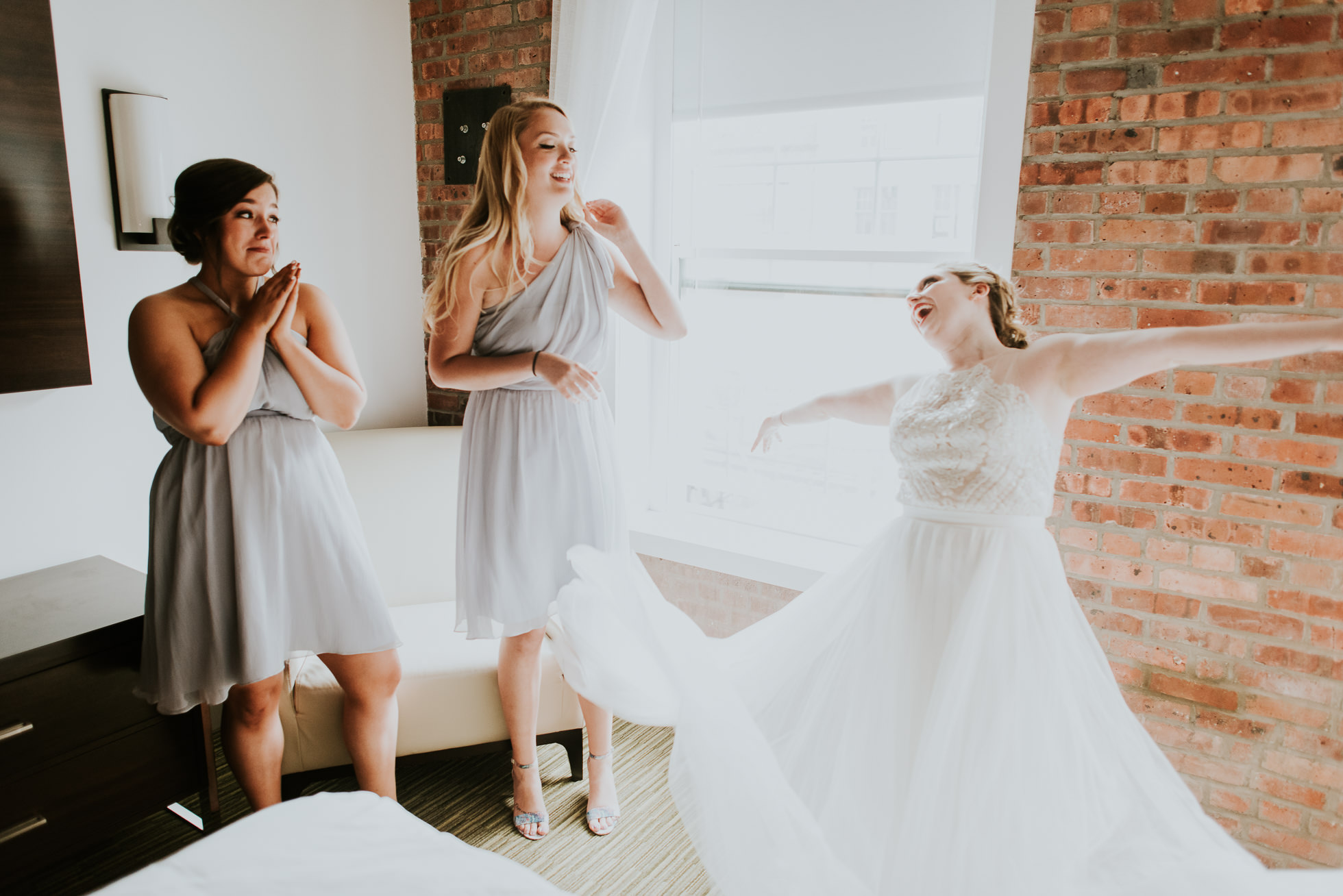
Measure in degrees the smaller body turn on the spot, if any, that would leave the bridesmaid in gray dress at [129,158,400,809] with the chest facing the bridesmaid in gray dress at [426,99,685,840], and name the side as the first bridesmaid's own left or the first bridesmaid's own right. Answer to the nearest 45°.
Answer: approximately 45° to the first bridesmaid's own left

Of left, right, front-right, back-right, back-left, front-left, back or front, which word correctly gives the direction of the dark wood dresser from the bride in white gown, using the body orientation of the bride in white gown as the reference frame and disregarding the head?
front-right

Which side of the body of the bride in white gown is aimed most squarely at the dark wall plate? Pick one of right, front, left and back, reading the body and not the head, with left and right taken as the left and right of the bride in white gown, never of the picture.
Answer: right

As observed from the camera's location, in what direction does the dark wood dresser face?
facing the viewer and to the right of the viewer

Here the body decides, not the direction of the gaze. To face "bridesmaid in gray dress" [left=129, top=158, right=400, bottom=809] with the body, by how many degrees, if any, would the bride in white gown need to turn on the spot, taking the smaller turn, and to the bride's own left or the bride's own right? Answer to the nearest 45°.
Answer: approximately 45° to the bride's own right

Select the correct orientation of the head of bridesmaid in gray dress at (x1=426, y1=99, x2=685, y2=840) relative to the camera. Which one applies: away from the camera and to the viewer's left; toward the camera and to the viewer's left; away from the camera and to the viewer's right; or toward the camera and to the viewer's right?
toward the camera and to the viewer's right

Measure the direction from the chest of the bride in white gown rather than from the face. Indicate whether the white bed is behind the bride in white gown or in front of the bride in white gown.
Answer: in front

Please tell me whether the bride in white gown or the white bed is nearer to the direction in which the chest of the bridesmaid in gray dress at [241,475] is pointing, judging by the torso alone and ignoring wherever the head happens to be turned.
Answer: the bride in white gown

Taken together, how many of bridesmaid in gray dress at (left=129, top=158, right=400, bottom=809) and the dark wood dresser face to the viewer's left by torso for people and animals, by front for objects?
0

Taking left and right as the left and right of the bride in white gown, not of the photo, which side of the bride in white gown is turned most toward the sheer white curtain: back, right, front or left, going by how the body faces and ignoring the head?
right

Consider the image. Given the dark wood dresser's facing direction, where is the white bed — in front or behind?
in front
